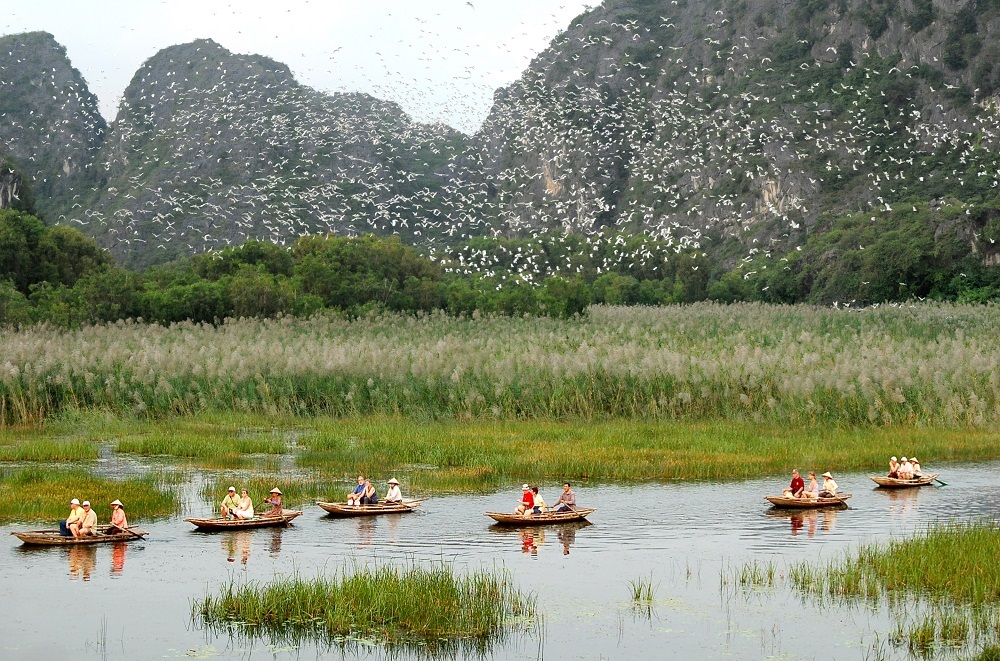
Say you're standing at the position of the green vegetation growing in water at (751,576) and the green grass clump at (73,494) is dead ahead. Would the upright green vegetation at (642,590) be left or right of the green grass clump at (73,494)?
left

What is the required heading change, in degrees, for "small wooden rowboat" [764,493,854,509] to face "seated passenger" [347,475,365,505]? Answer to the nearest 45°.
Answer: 0° — it already faces them

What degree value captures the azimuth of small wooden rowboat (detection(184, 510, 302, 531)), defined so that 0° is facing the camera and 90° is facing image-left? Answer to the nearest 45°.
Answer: approximately 90°

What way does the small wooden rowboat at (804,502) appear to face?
to the viewer's left

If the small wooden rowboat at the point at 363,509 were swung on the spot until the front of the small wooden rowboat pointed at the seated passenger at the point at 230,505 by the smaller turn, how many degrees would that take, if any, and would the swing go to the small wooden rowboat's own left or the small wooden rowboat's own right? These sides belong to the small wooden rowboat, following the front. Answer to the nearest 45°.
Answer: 0° — it already faces them

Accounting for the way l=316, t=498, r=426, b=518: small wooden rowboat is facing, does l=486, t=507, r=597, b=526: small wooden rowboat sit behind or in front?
behind

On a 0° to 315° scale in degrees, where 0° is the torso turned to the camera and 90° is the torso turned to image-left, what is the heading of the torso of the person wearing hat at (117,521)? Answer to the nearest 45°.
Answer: approximately 90°

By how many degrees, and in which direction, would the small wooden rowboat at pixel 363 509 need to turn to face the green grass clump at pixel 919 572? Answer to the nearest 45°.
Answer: approximately 135° to its left

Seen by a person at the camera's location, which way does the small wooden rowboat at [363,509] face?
facing to the left of the viewer

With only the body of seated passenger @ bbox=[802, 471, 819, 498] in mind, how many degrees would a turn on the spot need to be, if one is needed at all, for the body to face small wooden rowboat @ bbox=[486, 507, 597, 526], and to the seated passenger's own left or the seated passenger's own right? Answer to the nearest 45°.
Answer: approximately 45° to the seated passenger's own left

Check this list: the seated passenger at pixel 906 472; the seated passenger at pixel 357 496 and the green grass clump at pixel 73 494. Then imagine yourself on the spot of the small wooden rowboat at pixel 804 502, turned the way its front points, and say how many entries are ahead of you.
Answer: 2

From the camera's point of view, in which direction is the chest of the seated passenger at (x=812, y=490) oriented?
to the viewer's left

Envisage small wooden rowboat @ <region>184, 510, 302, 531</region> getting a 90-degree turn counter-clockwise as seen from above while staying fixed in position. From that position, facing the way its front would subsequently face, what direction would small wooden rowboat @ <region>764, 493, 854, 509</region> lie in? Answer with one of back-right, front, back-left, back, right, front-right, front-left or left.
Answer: left

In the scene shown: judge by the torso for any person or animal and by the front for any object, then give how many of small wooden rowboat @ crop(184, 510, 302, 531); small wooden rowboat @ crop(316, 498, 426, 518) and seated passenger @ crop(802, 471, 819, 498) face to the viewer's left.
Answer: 3

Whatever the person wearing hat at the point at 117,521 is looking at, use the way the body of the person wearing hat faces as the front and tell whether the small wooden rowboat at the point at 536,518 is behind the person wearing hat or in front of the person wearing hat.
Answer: behind

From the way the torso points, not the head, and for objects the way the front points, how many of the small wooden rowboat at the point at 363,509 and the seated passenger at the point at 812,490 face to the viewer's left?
2

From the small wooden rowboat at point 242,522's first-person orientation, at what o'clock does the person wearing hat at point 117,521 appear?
The person wearing hat is roughly at 11 o'clock from the small wooden rowboat.

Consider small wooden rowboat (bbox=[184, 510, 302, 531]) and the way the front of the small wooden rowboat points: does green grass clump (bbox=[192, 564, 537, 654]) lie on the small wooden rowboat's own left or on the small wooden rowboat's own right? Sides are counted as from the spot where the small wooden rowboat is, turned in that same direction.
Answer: on the small wooden rowboat's own left
